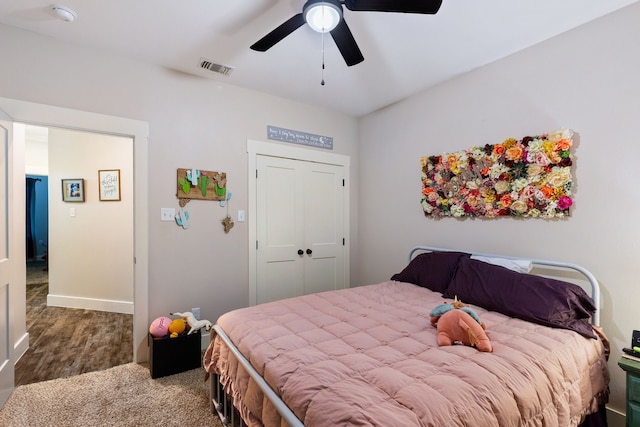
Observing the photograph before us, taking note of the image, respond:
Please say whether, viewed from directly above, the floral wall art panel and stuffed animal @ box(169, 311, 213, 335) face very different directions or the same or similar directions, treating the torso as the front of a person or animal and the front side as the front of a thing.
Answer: very different directions

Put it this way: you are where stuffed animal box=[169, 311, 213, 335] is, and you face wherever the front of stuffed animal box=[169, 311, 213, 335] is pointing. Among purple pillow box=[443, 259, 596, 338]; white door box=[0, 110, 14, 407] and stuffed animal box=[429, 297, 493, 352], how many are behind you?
1

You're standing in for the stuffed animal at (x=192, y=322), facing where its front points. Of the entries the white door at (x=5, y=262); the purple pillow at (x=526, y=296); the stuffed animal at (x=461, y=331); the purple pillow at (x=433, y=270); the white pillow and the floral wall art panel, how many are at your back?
1

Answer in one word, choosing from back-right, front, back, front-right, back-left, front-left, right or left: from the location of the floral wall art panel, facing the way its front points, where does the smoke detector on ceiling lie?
front

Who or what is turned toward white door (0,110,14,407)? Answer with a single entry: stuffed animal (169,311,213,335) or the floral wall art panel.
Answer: the floral wall art panel

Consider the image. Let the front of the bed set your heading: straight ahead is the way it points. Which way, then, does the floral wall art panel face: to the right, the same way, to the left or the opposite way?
the same way

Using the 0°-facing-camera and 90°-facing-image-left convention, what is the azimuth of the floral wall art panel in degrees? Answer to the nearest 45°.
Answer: approximately 45°

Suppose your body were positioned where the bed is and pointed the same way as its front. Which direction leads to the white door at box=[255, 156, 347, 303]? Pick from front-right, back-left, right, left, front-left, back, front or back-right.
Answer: right

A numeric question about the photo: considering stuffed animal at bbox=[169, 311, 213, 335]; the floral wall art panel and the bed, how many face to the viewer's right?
1

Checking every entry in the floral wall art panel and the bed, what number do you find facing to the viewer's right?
0

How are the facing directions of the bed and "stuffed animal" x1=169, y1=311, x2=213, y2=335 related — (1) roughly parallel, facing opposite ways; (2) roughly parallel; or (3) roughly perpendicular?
roughly parallel, facing opposite ways

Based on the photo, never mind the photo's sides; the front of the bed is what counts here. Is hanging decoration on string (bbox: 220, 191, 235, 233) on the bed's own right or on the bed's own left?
on the bed's own right

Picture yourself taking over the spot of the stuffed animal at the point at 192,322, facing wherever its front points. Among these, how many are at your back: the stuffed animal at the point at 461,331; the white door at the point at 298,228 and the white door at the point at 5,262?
1

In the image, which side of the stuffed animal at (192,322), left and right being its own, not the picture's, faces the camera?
right

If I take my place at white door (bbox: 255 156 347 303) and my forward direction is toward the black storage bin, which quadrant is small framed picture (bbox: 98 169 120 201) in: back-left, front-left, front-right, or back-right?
front-right

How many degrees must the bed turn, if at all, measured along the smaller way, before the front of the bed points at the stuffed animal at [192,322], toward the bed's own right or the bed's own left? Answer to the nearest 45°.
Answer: approximately 45° to the bed's own right
